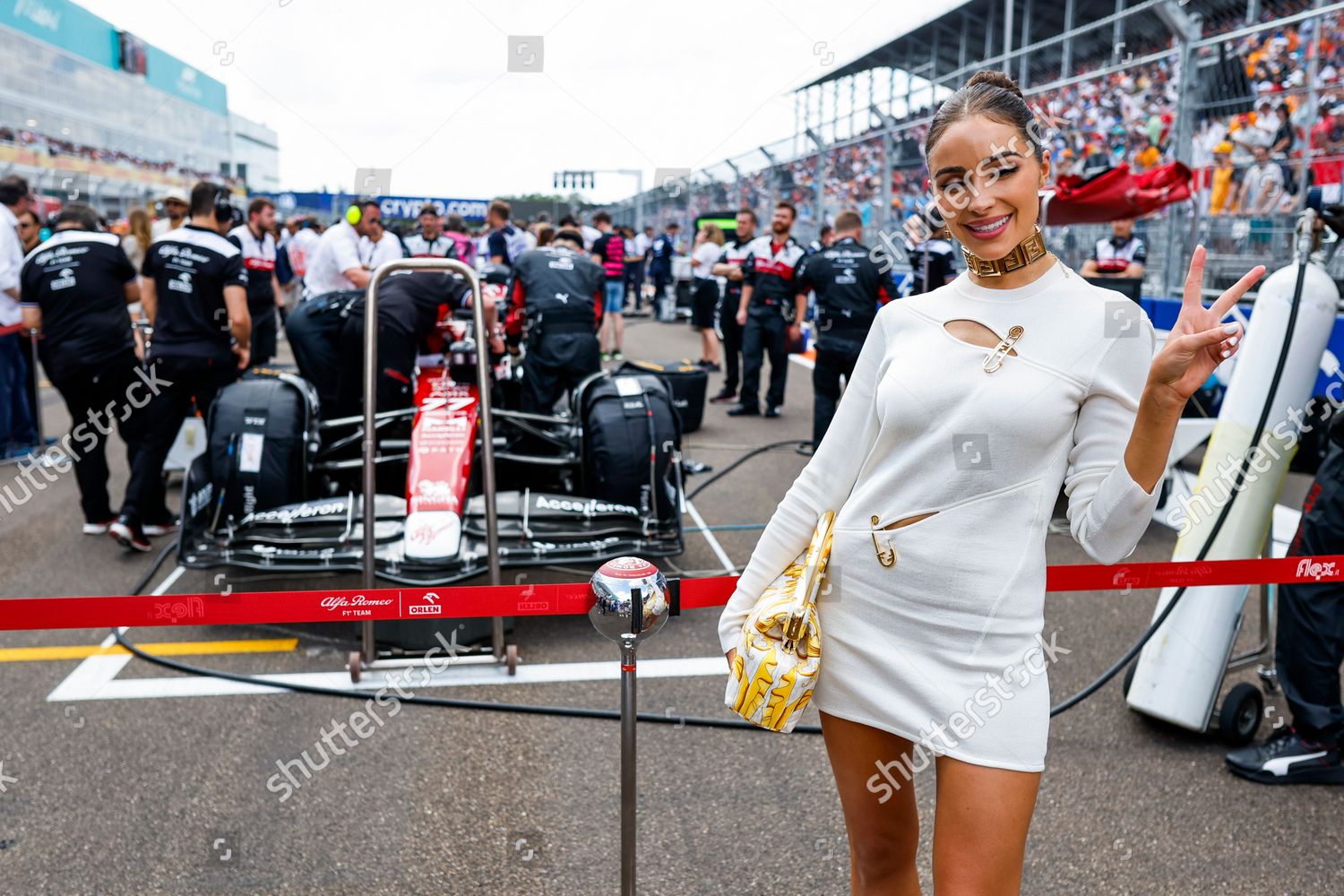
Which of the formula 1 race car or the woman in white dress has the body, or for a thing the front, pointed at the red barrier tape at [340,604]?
the formula 1 race car

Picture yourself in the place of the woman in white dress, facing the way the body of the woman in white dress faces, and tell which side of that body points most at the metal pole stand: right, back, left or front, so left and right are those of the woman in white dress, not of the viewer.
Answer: right

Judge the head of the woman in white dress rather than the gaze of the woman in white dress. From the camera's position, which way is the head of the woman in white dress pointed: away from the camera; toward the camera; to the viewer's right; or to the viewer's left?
toward the camera

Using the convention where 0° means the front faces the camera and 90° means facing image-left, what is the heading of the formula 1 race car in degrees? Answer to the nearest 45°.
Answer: approximately 0°

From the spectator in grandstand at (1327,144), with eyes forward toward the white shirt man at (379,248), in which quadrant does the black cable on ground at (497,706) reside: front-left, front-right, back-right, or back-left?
front-left

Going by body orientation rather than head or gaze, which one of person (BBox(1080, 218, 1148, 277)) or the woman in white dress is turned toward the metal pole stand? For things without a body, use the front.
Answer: the person

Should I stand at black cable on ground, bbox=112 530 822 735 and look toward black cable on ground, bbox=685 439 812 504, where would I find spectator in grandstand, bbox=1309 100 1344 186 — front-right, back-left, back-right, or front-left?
front-right

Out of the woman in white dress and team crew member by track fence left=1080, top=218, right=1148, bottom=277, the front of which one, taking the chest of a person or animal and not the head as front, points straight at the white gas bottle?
the team crew member by track fence

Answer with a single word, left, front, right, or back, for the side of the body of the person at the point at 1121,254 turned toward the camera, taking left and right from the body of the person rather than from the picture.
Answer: front

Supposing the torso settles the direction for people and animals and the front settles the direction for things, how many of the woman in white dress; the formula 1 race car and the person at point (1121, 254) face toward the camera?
3

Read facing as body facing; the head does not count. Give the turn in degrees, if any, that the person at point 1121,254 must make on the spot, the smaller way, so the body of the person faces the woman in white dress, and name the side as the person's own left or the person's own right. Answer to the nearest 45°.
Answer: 0° — they already face them

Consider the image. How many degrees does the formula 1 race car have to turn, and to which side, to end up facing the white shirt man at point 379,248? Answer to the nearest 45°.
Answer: approximately 180°

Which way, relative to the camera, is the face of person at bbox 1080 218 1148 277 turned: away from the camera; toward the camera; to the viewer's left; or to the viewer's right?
toward the camera

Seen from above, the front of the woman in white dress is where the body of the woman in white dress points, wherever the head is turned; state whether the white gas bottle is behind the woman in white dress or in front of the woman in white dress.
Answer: behind

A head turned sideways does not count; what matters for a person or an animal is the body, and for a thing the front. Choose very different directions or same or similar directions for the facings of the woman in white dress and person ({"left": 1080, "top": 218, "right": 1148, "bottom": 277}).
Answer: same or similar directions
